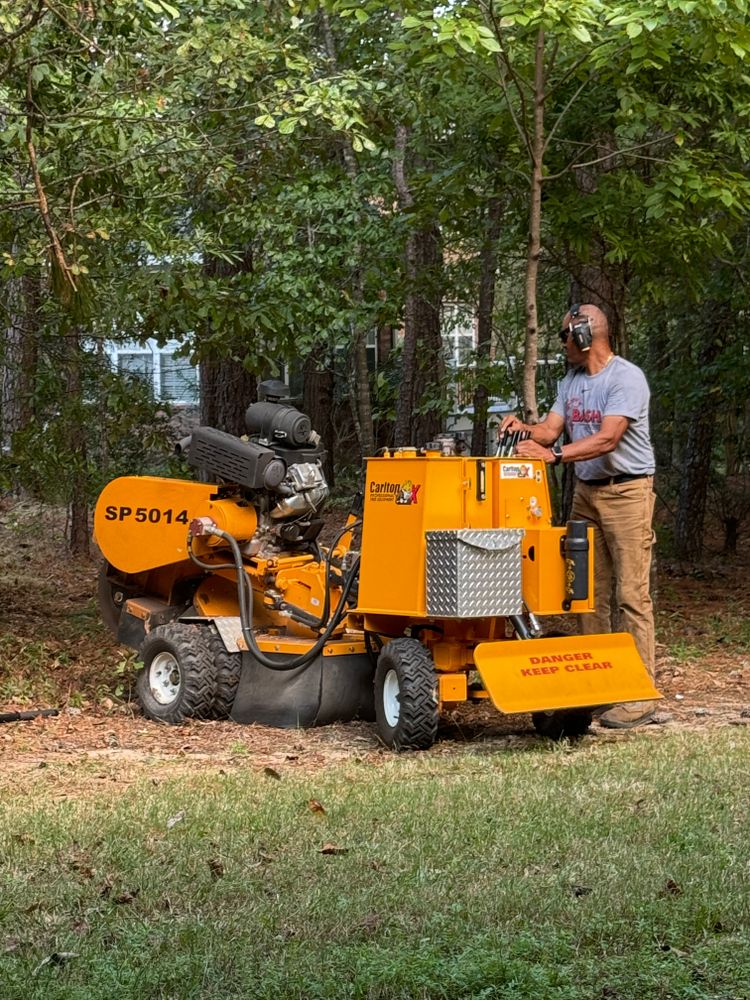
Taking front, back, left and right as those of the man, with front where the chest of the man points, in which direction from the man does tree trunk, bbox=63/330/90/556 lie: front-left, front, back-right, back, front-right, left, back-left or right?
right

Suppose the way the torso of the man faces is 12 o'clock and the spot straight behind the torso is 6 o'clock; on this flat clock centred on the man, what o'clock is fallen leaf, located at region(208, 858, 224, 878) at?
The fallen leaf is roughly at 11 o'clock from the man.

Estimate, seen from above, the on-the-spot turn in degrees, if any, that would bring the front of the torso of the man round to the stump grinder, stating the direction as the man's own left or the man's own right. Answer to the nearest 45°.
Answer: approximately 45° to the man's own right

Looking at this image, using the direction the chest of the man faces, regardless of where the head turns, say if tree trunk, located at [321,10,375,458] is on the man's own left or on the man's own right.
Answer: on the man's own right

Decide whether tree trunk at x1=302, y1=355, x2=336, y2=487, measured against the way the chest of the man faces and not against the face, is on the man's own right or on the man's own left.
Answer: on the man's own right

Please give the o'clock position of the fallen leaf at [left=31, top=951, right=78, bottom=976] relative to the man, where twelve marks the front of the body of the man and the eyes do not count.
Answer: The fallen leaf is roughly at 11 o'clock from the man.

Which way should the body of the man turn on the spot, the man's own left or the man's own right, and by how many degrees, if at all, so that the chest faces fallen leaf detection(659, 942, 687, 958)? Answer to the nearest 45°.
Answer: approximately 45° to the man's own left

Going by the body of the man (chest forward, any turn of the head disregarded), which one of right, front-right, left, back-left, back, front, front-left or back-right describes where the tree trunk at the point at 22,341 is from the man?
right

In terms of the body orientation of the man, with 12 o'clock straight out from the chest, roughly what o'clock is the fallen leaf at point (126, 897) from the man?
The fallen leaf is roughly at 11 o'clock from the man.

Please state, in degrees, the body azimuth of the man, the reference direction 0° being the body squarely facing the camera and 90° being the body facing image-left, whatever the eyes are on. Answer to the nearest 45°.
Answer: approximately 45°

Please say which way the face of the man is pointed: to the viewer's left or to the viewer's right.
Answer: to the viewer's left

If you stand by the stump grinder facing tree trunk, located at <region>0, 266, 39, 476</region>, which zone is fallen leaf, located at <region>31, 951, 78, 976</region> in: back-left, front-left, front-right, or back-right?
back-left
